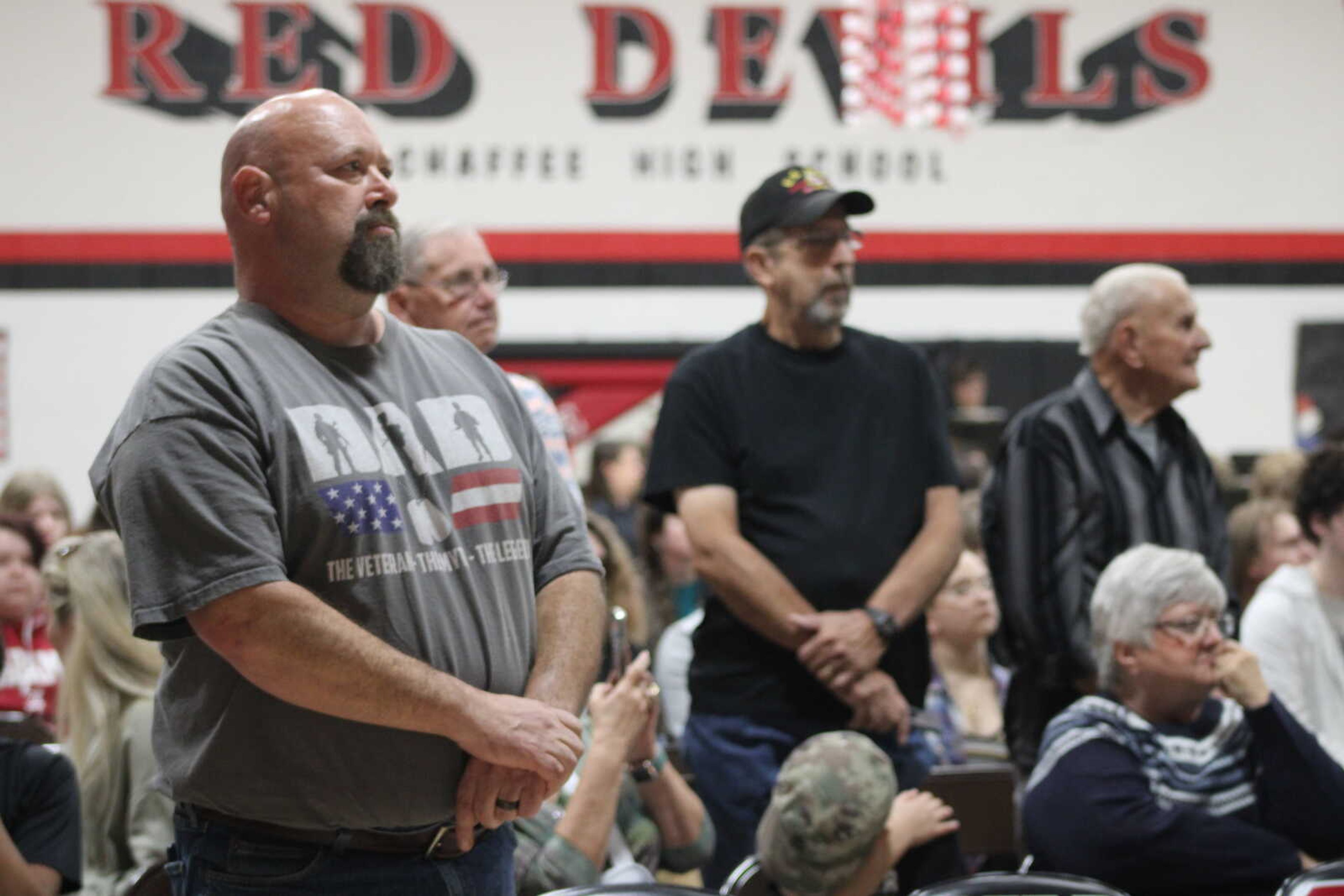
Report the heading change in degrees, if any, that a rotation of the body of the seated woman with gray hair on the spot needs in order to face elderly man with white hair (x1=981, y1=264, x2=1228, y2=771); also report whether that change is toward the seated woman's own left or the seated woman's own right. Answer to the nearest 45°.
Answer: approximately 135° to the seated woman's own left

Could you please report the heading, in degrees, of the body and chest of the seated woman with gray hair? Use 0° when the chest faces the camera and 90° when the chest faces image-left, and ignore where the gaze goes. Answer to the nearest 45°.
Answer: approximately 315°

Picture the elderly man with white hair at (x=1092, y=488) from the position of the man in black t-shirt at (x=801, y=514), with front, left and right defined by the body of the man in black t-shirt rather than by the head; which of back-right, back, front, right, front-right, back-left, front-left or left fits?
left

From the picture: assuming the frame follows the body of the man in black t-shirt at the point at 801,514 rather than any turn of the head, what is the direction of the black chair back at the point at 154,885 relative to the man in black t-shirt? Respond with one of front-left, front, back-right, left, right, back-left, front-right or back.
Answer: right

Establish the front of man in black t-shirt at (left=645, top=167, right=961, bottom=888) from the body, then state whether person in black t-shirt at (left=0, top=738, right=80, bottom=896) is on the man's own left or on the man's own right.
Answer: on the man's own right

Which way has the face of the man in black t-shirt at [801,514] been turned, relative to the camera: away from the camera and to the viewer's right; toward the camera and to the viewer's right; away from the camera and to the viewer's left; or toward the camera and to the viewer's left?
toward the camera and to the viewer's right

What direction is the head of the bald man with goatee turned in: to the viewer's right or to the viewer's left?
to the viewer's right

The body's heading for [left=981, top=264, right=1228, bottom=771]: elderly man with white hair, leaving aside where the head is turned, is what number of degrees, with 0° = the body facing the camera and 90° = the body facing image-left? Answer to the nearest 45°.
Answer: approximately 315°

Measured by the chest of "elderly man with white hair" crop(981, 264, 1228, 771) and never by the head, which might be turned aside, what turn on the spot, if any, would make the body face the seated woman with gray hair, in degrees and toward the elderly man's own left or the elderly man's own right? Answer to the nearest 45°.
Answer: approximately 45° to the elderly man's own right

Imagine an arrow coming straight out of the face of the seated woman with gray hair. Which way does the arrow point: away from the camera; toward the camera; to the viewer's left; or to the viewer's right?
to the viewer's right
